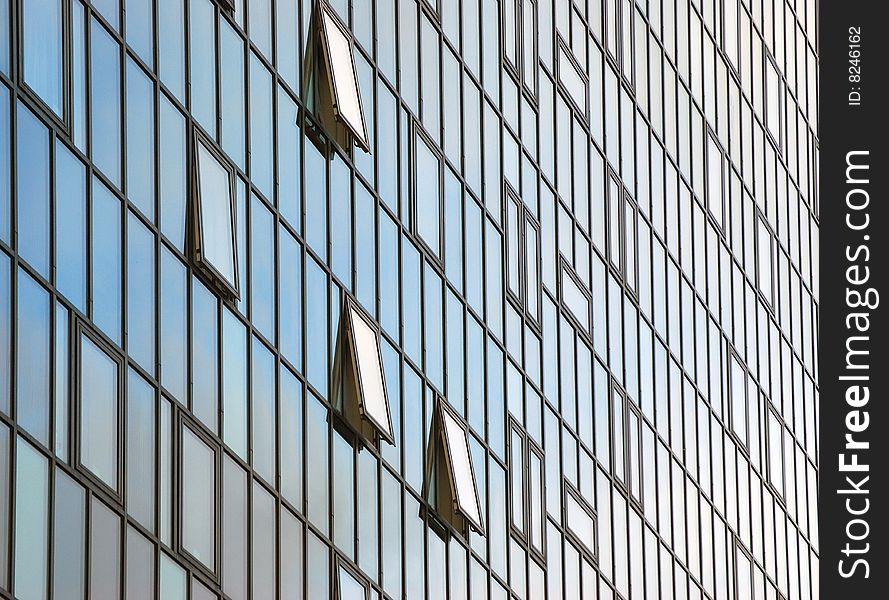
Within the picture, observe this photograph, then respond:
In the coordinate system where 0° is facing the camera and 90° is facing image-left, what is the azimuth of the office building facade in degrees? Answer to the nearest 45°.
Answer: approximately 315°
